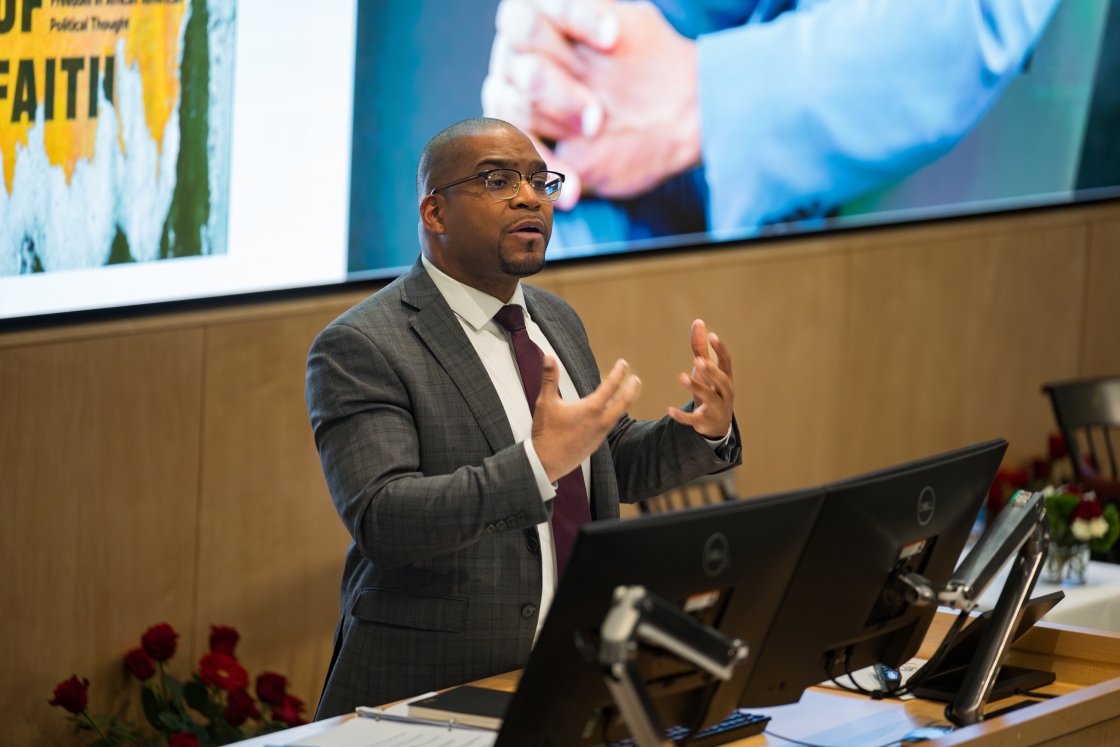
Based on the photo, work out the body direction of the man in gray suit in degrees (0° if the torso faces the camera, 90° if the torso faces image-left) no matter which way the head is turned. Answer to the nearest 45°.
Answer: approximately 315°

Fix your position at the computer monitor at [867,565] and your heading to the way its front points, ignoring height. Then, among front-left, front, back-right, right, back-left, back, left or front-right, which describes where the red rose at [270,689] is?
front

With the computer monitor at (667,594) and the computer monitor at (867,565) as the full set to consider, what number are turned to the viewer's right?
0

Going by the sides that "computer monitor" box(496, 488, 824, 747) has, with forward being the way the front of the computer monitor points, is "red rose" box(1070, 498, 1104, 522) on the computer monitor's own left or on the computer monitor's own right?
on the computer monitor's own right

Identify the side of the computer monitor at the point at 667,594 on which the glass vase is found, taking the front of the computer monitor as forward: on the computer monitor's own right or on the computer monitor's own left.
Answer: on the computer monitor's own right

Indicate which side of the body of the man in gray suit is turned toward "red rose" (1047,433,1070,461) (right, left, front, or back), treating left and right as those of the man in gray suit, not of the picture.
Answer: left

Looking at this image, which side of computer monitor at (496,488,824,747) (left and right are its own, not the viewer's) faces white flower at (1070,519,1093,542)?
right

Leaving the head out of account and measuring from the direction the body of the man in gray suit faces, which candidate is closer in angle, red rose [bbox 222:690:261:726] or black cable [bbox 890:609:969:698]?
the black cable

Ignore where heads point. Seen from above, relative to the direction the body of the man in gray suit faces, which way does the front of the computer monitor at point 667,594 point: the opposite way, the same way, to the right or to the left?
the opposite way

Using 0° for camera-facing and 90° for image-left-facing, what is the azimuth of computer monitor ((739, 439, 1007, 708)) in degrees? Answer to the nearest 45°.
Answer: approximately 135°

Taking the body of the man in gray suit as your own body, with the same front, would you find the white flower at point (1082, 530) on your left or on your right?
on your left

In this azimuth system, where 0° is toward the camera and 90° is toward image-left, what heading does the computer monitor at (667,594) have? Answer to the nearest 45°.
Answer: approximately 135°

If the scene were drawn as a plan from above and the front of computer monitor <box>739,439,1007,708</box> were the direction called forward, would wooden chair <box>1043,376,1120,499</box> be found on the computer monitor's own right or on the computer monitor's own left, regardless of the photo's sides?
on the computer monitor's own right
